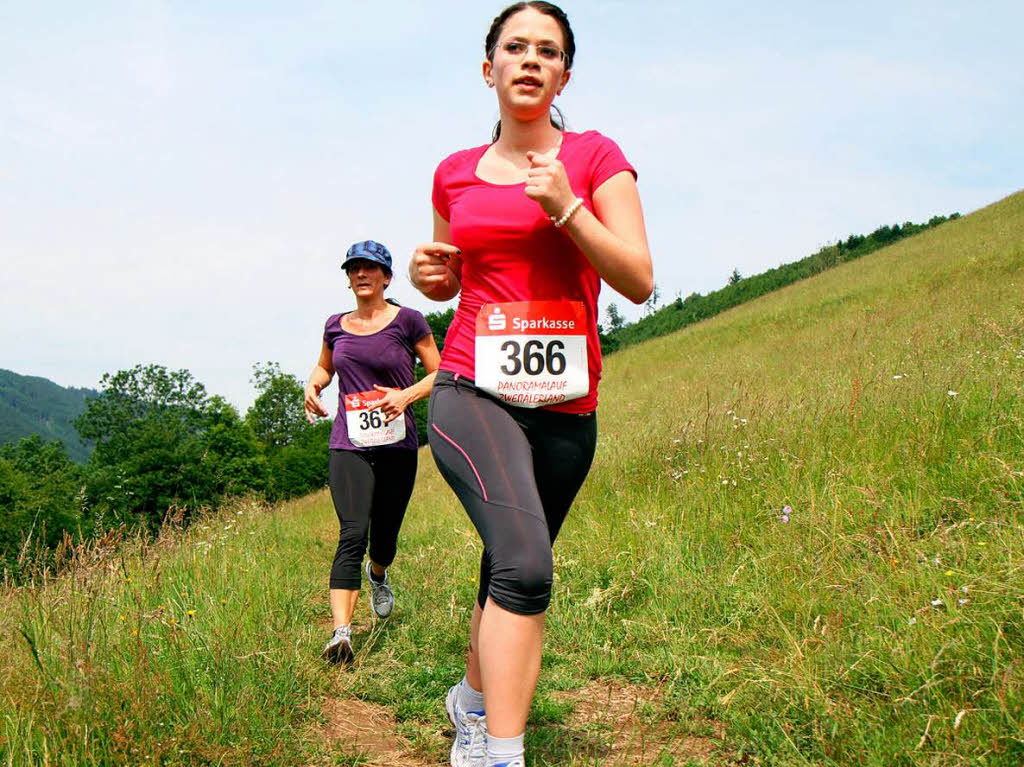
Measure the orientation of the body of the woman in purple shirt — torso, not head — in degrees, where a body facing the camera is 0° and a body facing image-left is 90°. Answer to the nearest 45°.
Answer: approximately 0°

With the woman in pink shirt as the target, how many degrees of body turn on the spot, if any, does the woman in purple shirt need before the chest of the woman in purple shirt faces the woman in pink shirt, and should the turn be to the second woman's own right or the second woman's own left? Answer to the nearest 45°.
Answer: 0° — they already face them

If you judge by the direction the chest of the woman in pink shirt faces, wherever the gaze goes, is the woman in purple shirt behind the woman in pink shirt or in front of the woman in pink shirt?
behind

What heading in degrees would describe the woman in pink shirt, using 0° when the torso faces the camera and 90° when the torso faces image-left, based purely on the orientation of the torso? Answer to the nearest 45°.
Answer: approximately 0°

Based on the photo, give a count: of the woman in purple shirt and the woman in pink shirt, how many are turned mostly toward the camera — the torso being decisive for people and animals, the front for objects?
2
